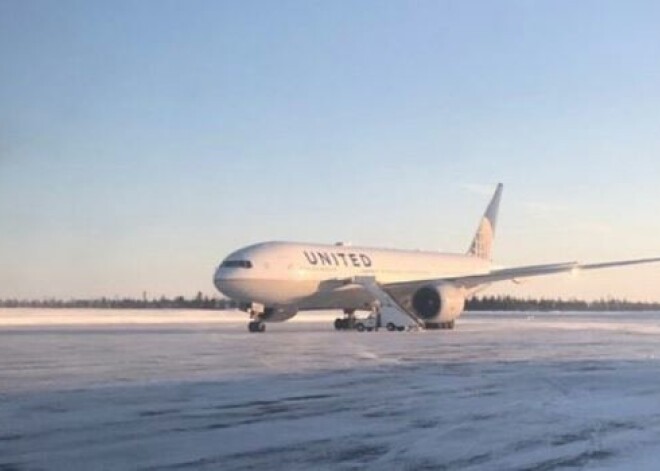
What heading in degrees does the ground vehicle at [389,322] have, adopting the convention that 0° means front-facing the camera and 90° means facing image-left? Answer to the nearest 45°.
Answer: approximately 90°

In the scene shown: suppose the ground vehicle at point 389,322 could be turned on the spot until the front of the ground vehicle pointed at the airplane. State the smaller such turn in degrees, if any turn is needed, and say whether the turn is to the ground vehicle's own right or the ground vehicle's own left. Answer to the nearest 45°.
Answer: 0° — it already faces it

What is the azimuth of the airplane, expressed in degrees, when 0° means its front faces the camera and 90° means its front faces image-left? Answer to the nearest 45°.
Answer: approximately 45°
